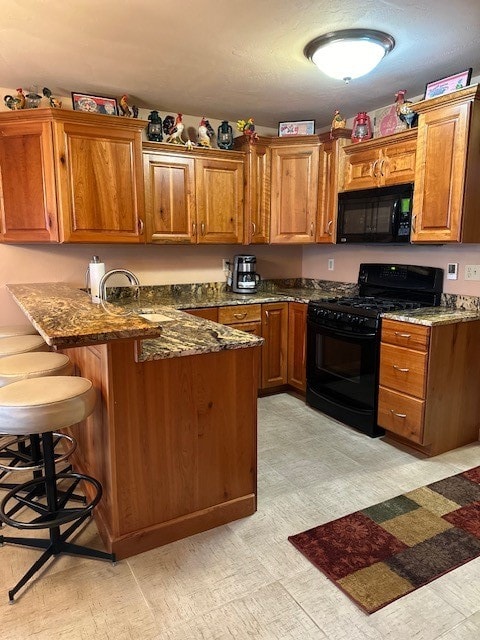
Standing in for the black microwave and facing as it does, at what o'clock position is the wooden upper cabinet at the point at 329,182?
The wooden upper cabinet is roughly at 3 o'clock from the black microwave.

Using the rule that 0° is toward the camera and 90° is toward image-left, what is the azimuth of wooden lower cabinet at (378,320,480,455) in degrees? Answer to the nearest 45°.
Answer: approximately 45°

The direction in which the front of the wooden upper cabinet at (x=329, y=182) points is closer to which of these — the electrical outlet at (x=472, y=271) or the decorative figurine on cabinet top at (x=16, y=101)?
the decorative figurine on cabinet top

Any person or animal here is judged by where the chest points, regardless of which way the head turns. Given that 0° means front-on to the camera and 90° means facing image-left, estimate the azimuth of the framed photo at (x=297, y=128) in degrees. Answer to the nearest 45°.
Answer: approximately 0°
